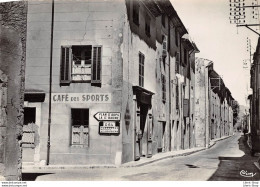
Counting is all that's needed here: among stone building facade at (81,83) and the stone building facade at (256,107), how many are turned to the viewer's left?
1

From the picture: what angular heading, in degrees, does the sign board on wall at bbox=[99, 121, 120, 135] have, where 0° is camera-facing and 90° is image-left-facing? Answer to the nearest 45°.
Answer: approximately 0°

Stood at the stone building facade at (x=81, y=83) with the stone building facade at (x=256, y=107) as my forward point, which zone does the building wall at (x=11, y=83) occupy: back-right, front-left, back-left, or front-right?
back-right

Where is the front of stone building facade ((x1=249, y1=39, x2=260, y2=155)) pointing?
to the viewer's left

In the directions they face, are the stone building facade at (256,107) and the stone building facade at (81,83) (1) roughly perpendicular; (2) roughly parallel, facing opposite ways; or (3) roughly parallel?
roughly perpendicular

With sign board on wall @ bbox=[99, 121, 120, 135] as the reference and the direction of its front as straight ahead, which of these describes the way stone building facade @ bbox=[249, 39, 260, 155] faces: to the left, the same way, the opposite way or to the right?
to the right

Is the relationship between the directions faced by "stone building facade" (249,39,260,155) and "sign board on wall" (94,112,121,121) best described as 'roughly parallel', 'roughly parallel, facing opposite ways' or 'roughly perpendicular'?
roughly perpendicular

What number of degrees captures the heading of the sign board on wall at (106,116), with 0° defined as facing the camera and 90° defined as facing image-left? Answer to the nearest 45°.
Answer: approximately 0°

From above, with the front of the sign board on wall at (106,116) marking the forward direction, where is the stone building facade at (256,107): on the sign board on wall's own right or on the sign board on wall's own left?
on the sign board on wall's own left
